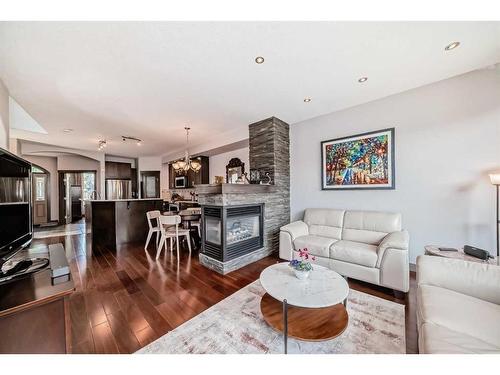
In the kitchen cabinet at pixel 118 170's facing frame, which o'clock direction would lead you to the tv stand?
The tv stand is roughly at 12 o'clock from the kitchen cabinet.

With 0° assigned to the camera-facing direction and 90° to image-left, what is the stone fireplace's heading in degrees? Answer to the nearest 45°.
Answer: approximately 315°

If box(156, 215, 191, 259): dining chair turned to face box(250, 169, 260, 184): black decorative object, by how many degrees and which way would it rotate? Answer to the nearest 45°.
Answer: approximately 45° to its right

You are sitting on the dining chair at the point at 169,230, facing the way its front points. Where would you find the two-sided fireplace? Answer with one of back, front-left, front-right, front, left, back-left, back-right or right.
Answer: right

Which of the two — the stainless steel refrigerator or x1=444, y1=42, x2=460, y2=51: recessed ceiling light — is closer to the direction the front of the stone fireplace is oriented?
the recessed ceiling light

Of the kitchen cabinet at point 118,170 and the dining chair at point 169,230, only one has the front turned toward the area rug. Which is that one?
the kitchen cabinet

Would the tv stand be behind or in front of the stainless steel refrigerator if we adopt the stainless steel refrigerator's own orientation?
in front

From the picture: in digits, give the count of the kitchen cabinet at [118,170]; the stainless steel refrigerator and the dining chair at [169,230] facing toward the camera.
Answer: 2

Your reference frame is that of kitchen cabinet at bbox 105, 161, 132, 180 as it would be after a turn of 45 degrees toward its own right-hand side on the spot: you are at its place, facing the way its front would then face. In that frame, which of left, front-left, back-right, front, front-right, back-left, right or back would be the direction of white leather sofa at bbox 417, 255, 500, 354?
front-left

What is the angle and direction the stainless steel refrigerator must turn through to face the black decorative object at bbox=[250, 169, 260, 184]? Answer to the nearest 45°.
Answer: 0° — it already faces it

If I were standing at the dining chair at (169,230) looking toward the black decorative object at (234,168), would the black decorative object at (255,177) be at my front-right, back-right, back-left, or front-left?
front-right

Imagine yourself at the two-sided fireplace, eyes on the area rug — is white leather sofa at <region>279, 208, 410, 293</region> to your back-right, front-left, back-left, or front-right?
front-left

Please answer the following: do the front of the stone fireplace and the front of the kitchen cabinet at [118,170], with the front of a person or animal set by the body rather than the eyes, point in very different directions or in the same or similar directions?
same or similar directions

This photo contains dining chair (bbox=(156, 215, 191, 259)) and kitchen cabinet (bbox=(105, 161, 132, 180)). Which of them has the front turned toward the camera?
the kitchen cabinet

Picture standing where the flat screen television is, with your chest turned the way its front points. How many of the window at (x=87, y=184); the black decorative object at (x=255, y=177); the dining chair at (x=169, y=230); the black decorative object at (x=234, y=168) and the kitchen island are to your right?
0

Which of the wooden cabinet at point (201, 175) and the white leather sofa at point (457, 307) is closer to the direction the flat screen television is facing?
the white leather sofa

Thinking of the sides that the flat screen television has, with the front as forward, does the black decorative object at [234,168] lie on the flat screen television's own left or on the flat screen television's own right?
on the flat screen television's own left

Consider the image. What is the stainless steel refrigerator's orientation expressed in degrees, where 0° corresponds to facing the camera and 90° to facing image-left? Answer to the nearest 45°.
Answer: approximately 0°

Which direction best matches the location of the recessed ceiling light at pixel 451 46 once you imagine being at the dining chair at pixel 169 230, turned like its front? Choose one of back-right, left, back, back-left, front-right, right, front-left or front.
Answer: right

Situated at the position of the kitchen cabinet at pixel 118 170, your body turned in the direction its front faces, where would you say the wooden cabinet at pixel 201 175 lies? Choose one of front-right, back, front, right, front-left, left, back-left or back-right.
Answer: front-left

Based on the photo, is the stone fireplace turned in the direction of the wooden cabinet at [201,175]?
no

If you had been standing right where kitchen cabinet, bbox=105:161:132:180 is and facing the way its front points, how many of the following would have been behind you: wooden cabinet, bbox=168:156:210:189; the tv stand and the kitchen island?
0

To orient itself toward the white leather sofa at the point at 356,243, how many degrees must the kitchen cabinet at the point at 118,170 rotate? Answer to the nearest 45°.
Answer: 0° — it already faces it

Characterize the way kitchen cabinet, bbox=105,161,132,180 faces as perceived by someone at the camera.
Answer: facing the viewer
